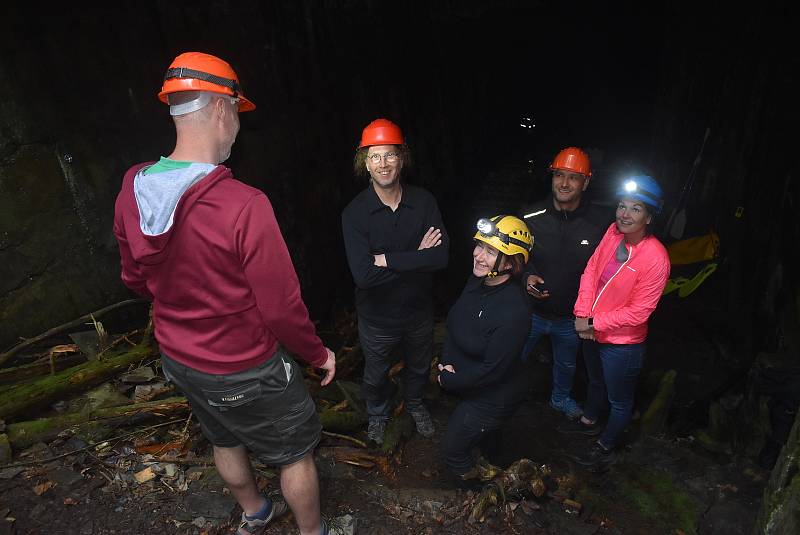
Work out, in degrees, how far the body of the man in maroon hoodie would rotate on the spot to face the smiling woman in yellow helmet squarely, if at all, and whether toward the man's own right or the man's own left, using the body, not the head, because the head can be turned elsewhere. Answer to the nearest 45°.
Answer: approximately 45° to the man's own right

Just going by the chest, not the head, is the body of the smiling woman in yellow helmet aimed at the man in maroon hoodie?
yes

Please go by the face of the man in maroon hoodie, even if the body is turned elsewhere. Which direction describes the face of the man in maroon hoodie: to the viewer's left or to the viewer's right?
to the viewer's right

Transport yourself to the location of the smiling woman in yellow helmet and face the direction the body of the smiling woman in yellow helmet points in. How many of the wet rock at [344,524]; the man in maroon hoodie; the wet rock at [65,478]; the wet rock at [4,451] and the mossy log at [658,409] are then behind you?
1

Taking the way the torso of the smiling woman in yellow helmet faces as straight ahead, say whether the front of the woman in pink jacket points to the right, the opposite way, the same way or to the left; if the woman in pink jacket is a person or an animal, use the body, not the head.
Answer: the same way

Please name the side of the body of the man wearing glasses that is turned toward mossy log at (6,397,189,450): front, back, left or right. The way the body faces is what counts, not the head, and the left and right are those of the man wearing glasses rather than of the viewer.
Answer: right

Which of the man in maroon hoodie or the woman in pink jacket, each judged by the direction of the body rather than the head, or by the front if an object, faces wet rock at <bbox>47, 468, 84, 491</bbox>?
the woman in pink jacket

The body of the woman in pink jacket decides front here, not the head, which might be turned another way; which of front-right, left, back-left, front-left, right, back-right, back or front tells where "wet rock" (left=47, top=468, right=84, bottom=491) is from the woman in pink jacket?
front

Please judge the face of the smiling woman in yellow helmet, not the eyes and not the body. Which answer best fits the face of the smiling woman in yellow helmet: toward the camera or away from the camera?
toward the camera

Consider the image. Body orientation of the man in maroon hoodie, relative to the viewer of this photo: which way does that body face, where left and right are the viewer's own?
facing away from the viewer and to the right of the viewer

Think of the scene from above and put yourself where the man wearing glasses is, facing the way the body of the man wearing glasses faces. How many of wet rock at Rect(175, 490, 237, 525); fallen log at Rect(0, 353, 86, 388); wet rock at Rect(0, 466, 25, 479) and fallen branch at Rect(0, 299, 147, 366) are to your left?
0

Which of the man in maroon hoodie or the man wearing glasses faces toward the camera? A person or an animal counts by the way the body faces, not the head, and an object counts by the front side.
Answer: the man wearing glasses

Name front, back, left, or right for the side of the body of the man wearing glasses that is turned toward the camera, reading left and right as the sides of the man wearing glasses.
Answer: front

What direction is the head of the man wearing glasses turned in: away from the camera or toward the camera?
toward the camera

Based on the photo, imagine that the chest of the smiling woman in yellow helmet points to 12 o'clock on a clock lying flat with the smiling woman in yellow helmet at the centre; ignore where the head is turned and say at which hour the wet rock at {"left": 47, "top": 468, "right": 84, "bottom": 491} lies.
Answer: The wet rock is roughly at 1 o'clock from the smiling woman in yellow helmet.

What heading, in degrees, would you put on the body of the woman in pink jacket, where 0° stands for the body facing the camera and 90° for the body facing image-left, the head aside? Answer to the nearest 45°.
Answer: approximately 45°

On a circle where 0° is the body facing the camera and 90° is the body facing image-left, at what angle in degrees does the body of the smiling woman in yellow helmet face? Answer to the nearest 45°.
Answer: approximately 45°

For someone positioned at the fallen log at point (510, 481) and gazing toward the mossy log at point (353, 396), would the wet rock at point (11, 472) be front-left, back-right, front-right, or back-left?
front-left

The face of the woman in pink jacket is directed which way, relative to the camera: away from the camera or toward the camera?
toward the camera

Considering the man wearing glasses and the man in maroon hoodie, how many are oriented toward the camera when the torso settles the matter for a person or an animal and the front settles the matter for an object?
1

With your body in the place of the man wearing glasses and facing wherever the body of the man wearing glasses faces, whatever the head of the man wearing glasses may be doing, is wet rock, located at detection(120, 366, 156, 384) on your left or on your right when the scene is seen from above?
on your right
